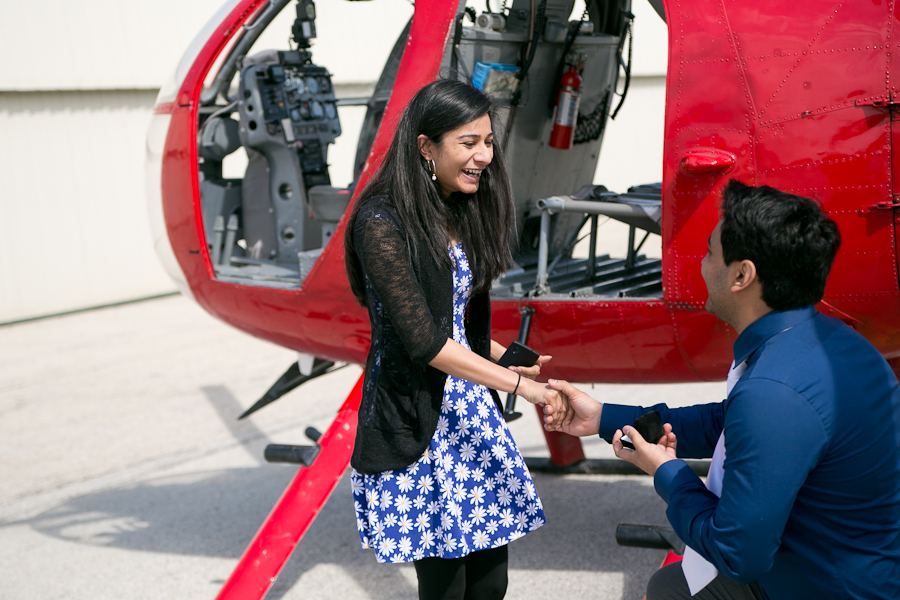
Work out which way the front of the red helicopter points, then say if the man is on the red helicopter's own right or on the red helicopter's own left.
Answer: on the red helicopter's own left

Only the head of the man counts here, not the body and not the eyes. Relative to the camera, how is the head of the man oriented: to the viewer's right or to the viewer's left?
to the viewer's left

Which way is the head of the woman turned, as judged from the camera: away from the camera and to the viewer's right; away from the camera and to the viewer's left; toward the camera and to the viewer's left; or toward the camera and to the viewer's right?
toward the camera and to the viewer's right

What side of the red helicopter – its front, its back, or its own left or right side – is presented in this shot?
left

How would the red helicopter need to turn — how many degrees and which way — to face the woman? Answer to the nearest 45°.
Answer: approximately 90° to its left
